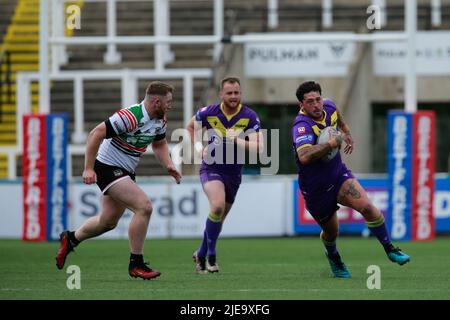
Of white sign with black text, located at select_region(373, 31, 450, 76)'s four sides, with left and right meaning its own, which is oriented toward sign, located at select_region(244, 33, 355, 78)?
right

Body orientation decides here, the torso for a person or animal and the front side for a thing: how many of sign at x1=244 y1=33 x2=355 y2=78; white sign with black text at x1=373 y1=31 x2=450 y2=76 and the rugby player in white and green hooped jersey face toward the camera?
2

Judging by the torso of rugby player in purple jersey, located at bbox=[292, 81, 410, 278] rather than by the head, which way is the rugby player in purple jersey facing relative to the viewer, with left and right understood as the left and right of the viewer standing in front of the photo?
facing the viewer and to the right of the viewer

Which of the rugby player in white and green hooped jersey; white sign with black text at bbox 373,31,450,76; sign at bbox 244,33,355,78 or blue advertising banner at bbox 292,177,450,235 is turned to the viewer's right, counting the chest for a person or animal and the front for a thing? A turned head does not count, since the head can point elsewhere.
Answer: the rugby player in white and green hooped jersey

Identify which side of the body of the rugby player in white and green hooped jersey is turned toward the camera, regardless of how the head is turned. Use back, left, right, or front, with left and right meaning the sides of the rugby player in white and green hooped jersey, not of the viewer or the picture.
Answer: right

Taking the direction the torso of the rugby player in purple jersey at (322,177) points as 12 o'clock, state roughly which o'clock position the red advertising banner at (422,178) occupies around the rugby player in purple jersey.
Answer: The red advertising banner is roughly at 8 o'clock from the rugby player in purple jersey.

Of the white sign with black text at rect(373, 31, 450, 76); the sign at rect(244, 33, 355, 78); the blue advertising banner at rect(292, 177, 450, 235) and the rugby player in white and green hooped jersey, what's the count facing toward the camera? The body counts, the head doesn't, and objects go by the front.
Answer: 3

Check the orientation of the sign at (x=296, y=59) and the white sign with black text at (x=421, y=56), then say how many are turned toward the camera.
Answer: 2

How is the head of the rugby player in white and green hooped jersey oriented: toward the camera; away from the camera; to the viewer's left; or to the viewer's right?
to the viewer's right

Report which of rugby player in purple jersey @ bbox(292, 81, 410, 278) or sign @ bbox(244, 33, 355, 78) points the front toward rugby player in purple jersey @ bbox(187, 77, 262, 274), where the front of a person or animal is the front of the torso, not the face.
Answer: the sign

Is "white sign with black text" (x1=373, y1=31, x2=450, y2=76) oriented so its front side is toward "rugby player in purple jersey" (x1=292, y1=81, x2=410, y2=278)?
yes

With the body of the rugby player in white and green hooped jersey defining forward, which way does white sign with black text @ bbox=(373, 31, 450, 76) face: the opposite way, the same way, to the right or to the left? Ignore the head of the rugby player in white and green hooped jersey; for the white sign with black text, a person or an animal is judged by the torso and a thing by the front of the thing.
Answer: to the right

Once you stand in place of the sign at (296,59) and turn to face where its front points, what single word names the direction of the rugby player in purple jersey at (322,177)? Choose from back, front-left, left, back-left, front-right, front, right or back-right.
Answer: front
